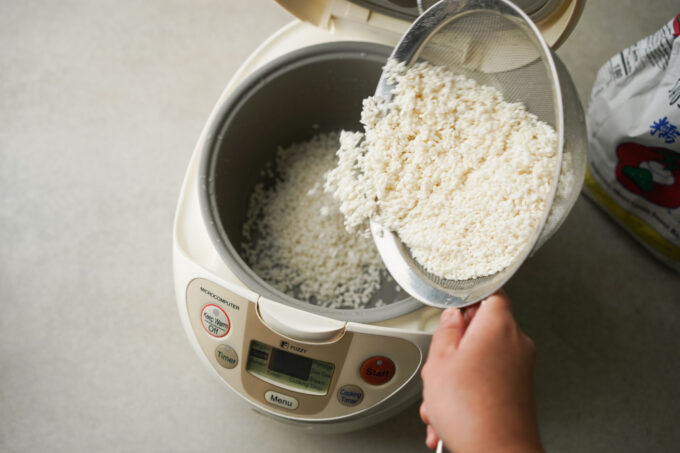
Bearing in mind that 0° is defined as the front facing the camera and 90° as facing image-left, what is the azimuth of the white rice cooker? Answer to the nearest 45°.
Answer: approximately 0°

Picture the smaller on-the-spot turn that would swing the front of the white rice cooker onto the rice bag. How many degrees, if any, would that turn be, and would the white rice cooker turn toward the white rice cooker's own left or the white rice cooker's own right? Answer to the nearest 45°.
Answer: approximately 135° to the white rice cooker's own left
